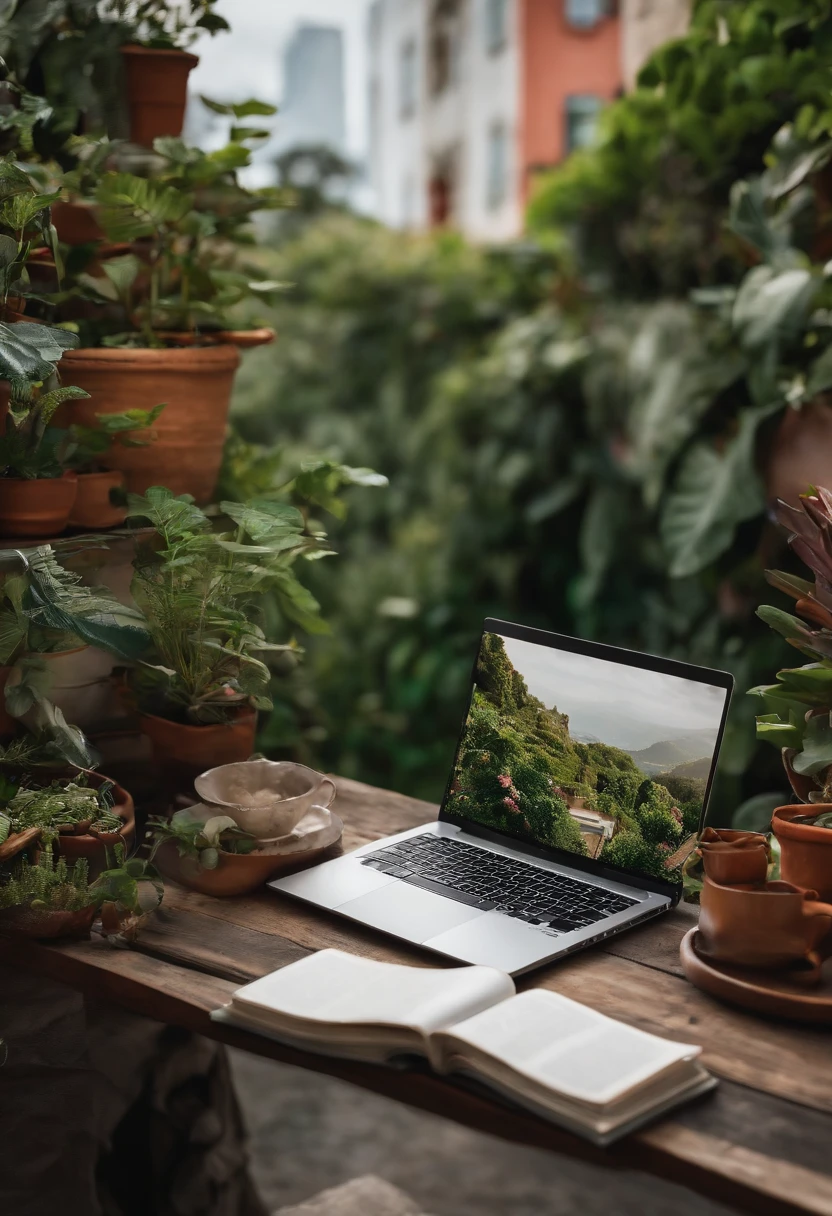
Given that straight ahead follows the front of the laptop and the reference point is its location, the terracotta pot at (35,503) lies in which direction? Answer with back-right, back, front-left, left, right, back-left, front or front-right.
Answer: front-right

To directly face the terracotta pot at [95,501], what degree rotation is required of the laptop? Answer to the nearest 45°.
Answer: approximately 45° to its right

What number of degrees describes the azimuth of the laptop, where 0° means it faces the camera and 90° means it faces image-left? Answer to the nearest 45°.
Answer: approximately 45°

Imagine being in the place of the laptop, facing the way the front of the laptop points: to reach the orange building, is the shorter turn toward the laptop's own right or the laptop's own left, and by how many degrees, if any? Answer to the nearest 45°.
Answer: approximately 135° to the laptop's own right
